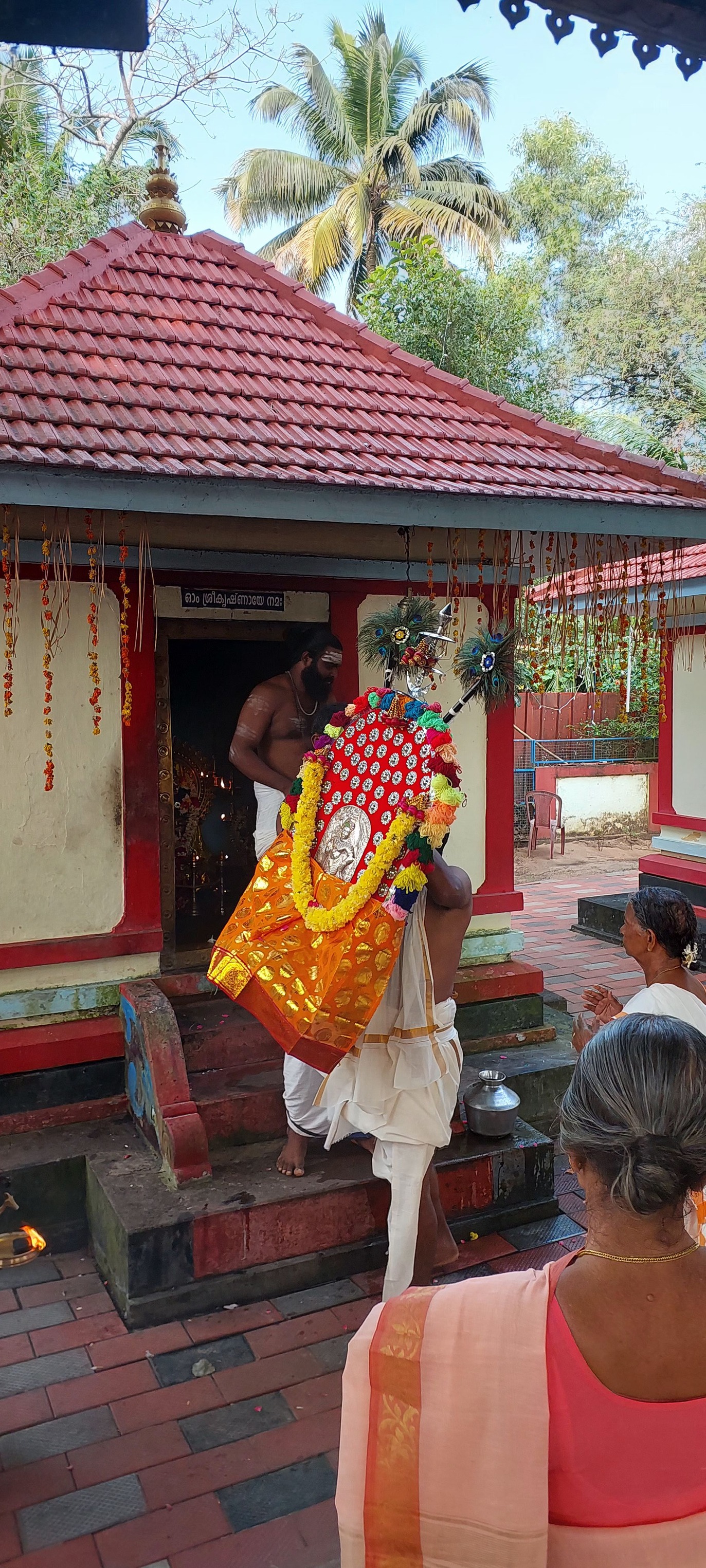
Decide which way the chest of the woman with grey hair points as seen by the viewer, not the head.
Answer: away from the camera

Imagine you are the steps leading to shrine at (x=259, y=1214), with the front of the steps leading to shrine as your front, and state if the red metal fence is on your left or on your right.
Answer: on your left

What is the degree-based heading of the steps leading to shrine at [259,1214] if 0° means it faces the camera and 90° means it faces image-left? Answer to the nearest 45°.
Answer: approximately 315°

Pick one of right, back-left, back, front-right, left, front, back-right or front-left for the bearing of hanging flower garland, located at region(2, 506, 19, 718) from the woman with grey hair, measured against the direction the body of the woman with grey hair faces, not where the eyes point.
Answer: front-left

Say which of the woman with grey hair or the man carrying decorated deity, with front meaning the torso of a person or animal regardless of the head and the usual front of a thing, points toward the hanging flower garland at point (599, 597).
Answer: the woman with grey hair

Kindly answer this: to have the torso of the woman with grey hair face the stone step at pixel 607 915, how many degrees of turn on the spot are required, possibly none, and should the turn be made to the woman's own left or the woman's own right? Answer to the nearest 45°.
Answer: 0° — they already face it

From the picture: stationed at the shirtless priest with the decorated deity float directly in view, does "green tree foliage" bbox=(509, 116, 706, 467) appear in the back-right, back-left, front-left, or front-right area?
back-left

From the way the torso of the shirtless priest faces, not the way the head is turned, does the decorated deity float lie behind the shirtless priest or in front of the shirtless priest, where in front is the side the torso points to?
in front

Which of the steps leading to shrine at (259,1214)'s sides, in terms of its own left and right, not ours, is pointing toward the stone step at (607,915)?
left
